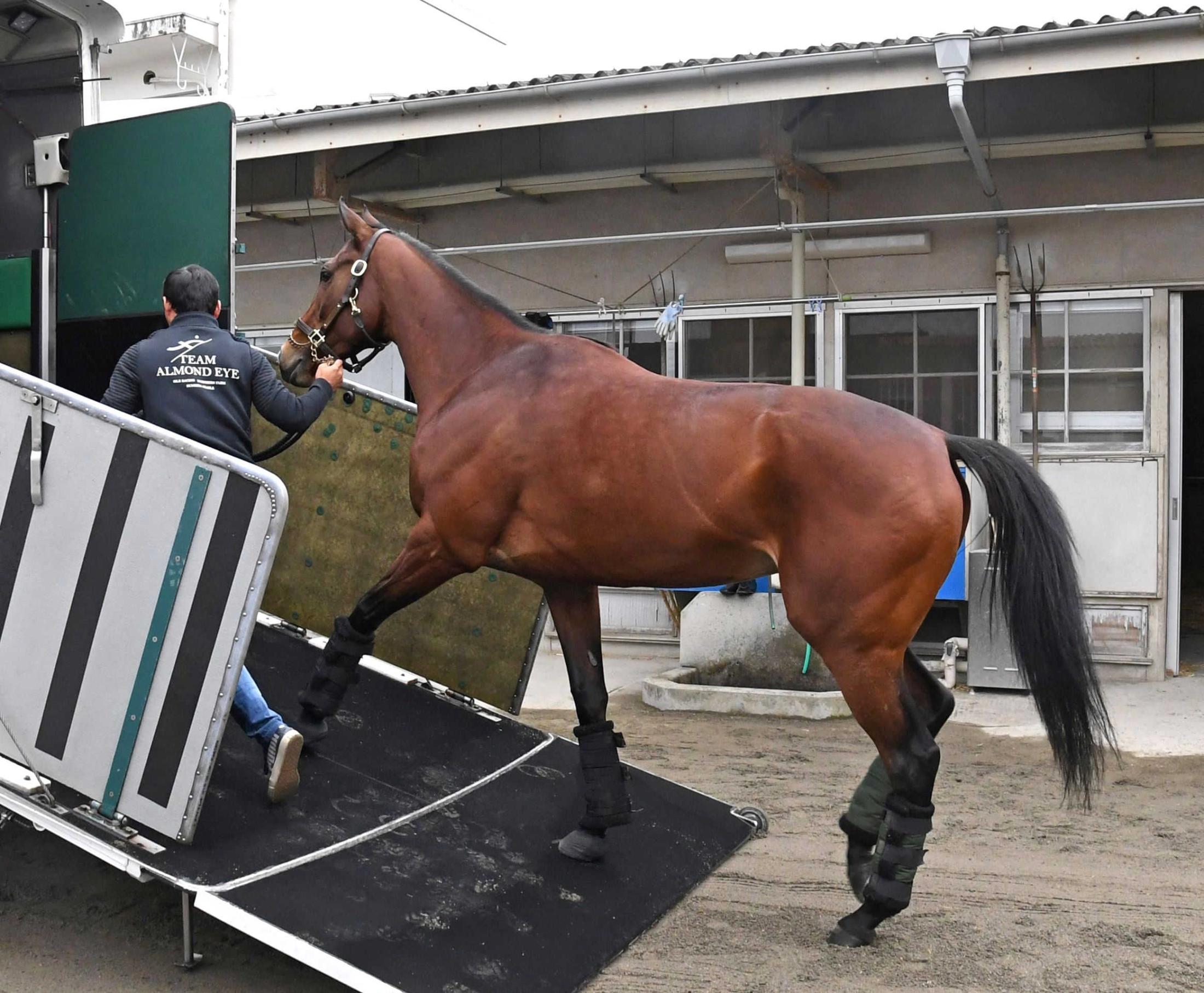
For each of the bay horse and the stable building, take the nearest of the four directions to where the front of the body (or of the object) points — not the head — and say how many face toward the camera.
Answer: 1

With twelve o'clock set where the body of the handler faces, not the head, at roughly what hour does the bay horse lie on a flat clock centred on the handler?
The bay horse is roughly at 4 o'clock from the handler.

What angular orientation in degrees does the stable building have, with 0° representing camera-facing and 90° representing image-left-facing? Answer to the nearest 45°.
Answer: approximately 0°

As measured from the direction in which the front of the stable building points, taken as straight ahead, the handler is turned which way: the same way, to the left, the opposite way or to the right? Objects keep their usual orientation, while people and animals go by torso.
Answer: the opposite way

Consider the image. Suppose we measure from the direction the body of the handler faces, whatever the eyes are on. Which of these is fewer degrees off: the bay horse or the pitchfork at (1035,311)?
the pitchfork

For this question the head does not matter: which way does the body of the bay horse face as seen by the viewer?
to the viewer's left

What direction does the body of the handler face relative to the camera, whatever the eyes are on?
away from the camera

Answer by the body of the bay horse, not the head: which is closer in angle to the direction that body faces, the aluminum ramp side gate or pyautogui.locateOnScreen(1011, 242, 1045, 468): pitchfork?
the aluminum ramp side gate
